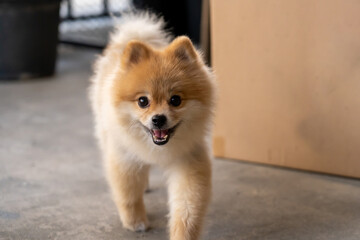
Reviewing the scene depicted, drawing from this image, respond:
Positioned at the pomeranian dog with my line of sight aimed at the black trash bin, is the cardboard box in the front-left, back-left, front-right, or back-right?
front-right

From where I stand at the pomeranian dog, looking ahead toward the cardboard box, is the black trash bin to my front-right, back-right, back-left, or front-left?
front-left

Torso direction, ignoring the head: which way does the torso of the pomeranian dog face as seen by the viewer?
toward the camera

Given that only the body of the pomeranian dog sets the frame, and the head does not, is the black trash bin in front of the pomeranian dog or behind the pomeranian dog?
behind

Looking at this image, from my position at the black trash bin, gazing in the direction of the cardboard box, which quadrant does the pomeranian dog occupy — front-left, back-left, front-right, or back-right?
front-right

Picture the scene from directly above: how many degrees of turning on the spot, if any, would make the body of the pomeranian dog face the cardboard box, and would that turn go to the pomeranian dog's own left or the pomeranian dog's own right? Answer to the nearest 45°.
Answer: approximately 135° to the pomeranian dog's own left
